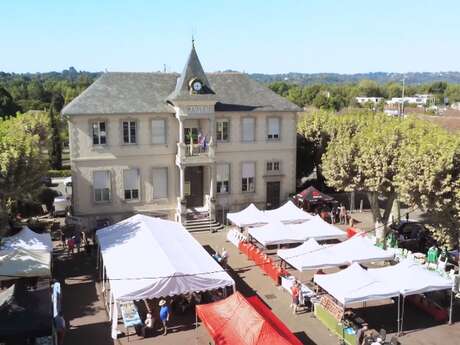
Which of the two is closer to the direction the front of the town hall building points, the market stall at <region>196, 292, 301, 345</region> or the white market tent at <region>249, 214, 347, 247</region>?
the market stall

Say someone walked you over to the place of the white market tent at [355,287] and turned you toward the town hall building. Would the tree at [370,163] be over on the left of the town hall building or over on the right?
right

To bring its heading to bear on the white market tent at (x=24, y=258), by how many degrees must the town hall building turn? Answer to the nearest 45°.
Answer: approximately 45° to its right

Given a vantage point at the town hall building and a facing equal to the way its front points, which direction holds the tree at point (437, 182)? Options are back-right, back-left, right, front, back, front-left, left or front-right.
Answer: front-left

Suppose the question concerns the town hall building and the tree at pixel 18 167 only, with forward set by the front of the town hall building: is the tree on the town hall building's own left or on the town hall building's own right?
on the town hall building's own right

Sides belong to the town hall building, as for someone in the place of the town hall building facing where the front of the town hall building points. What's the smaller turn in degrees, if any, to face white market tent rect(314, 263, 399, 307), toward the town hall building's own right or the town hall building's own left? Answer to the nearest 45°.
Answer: approximately 45° to the town hall building's own left

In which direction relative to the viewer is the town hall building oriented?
toward the camera

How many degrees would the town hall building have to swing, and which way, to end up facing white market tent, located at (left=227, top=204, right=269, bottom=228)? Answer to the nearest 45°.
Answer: approximately 45° to its left

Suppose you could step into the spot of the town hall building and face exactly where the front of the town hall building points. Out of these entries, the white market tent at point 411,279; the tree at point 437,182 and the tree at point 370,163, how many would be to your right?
0

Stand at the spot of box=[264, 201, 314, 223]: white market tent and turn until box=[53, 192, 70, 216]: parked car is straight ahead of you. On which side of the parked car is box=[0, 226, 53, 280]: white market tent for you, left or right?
left

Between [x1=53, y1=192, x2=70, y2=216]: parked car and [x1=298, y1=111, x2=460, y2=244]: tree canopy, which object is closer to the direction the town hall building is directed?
the tree canopy

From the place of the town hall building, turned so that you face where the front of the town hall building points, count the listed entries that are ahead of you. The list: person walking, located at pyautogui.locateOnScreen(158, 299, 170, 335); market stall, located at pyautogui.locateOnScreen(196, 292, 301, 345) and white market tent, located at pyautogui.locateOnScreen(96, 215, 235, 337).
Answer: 3

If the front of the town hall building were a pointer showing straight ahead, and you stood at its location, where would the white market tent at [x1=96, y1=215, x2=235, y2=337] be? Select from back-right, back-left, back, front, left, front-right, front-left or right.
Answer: front

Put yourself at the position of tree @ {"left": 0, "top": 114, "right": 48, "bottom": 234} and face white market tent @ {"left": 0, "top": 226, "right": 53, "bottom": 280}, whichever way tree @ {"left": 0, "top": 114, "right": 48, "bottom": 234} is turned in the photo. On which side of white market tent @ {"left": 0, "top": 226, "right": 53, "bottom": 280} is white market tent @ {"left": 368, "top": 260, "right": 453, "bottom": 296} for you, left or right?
left

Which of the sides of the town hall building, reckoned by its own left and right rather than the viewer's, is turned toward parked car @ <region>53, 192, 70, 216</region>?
right

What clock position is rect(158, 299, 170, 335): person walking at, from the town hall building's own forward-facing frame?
The person walking is roughly at 12 o'clock from the town hall building.

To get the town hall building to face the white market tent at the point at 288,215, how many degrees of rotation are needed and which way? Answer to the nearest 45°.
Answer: approximately 45° to its left

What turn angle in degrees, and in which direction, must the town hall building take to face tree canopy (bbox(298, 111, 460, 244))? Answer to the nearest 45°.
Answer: approximately 45° to its left

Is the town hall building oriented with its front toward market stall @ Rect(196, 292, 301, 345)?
yes

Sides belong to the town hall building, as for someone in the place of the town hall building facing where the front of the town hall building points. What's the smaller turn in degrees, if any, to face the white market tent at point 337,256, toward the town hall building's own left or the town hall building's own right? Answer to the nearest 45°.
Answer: approximately 45° to the town hall building's own left
